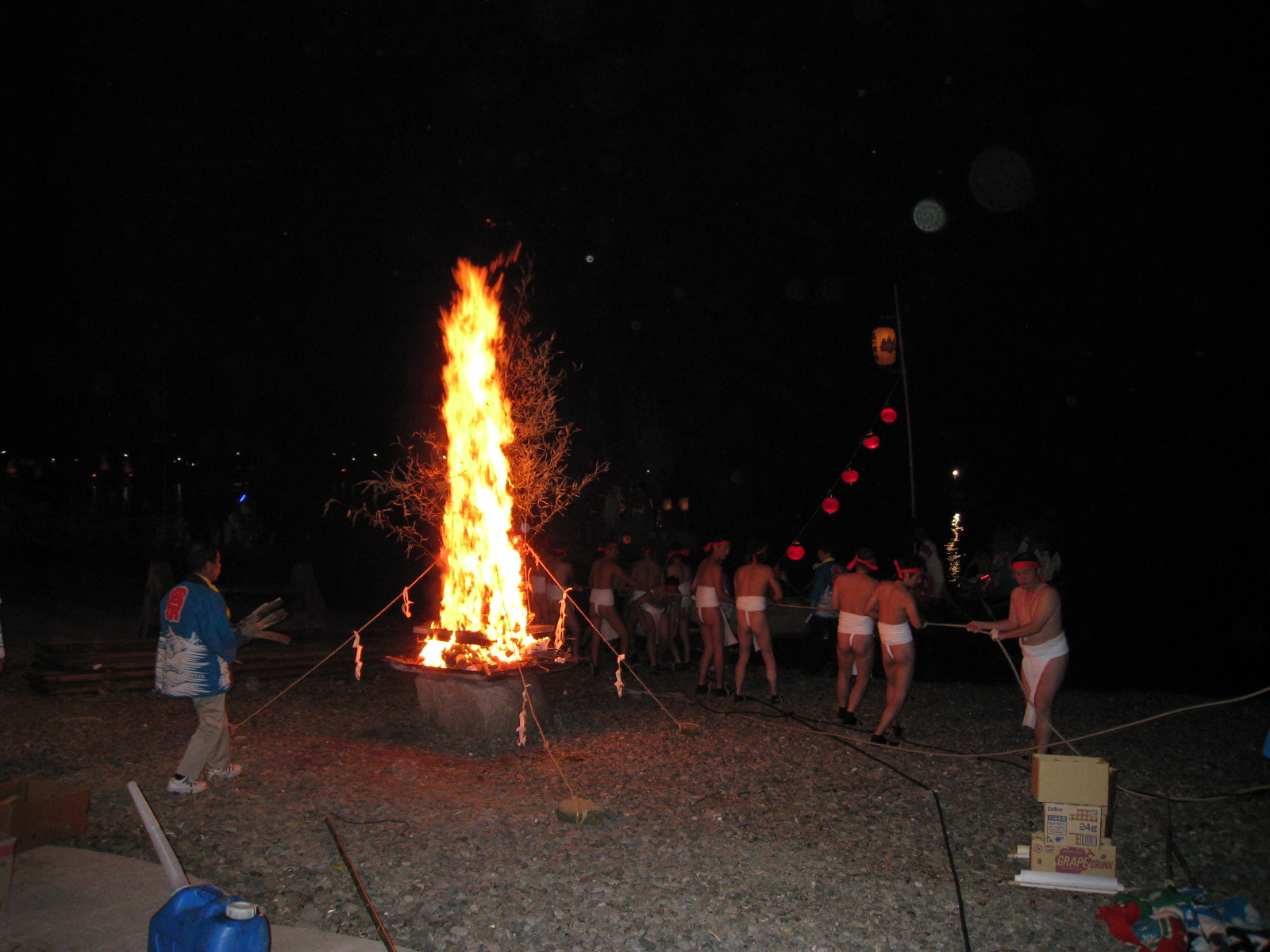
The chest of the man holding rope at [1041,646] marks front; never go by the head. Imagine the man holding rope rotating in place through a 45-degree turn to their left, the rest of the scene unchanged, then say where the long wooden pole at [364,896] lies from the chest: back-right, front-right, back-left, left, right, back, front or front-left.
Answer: front-right

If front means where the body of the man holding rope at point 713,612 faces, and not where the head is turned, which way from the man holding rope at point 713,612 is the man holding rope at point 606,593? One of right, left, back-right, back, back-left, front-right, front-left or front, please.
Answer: left

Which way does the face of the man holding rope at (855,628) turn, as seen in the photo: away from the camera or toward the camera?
away from the camera

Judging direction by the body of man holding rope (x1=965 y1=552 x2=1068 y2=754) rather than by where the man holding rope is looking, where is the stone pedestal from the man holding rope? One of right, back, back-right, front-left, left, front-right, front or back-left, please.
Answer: front-right

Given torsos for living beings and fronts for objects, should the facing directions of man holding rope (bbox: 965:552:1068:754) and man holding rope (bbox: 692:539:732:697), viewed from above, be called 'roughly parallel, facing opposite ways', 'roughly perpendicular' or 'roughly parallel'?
roughly parallel, facing opposite ways

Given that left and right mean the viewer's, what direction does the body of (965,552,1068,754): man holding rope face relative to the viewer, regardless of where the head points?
facing the viewer and to the left of the viewer

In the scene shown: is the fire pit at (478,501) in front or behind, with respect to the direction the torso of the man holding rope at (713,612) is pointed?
behind

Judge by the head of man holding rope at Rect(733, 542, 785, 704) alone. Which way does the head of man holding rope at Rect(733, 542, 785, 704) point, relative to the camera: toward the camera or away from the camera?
away from the camera

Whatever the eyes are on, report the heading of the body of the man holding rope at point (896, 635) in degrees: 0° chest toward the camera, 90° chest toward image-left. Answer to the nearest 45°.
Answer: approximately 225°

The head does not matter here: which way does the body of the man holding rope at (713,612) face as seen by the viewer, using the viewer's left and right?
facing away from the viewer and to the right of the viewer

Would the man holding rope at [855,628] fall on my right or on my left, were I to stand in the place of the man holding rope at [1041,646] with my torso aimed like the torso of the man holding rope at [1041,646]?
on my right

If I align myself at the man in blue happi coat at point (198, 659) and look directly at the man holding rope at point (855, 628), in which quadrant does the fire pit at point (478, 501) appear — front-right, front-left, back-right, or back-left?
front-left
